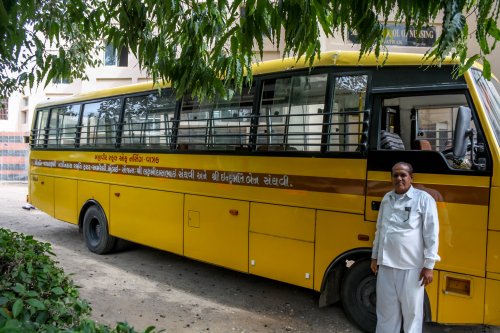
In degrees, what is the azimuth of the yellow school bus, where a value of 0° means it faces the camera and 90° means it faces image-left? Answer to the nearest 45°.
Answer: approximately 315°

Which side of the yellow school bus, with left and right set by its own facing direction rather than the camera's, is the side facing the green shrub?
right
